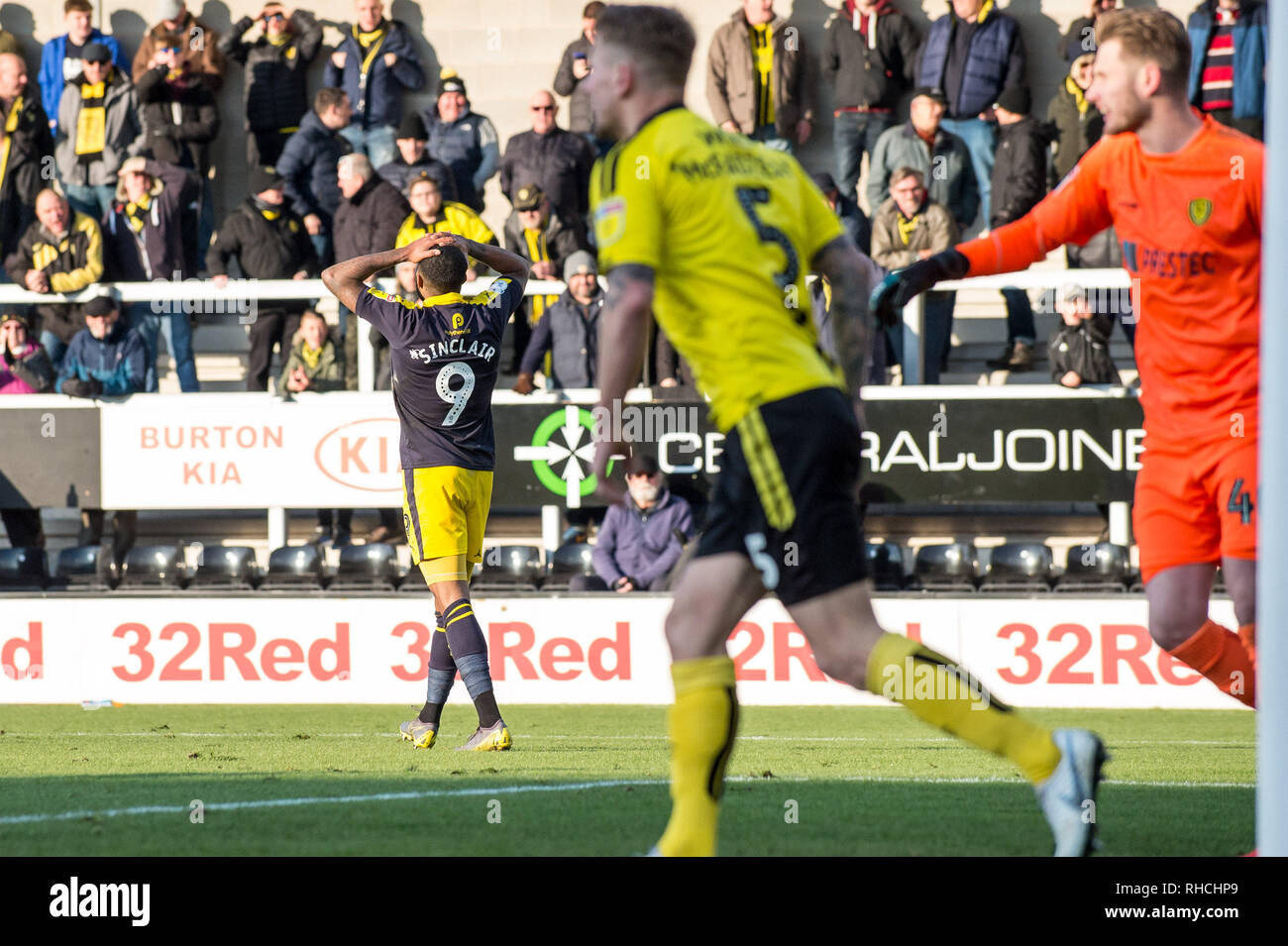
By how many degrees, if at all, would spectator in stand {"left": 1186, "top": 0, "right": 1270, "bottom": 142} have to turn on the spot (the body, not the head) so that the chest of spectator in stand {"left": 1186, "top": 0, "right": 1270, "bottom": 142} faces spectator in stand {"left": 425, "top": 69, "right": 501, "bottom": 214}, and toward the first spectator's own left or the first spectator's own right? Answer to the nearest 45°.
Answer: approximately 90° to the first spectator's own right

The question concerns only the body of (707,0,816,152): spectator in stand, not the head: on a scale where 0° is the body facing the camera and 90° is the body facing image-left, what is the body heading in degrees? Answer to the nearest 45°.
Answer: approximately 0°

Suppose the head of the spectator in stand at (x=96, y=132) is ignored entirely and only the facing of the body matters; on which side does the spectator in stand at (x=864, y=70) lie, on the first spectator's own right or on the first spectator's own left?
on the first spectator's own left

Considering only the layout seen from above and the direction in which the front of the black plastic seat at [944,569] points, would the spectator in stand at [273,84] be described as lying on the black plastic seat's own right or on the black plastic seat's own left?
on the black plastic seat's own right

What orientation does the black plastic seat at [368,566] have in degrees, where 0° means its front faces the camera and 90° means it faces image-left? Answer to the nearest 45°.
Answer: approximately 0°
